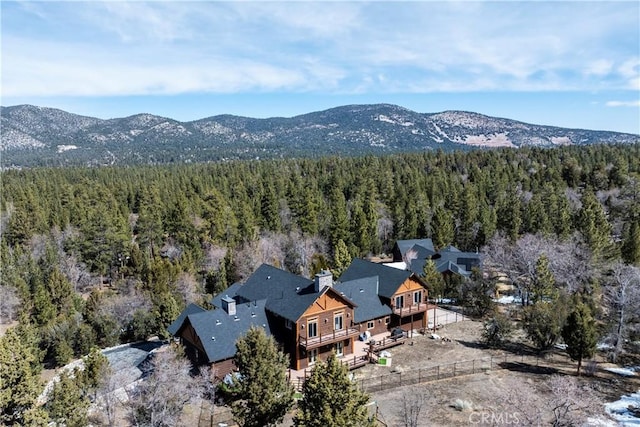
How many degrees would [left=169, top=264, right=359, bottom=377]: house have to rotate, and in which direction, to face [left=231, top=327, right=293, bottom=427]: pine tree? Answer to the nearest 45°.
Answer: approximately 45° to its right

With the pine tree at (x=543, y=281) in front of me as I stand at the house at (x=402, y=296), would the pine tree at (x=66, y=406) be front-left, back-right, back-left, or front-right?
back-right

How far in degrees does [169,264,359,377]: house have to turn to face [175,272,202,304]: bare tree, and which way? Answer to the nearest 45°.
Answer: approximately 180°

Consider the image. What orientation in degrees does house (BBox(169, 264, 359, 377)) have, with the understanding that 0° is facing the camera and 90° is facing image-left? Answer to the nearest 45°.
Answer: approximately 315°

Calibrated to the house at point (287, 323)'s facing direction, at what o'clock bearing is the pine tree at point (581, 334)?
The pine tree is roughly at 11 o'clock from the house.

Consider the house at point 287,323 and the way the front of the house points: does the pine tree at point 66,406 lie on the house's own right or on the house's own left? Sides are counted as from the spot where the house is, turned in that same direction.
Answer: on the house's own right

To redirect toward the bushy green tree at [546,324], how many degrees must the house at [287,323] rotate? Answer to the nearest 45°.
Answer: approximately 45° to its left

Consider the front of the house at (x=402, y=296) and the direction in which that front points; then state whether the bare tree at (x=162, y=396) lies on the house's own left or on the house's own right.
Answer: on the house's own right
